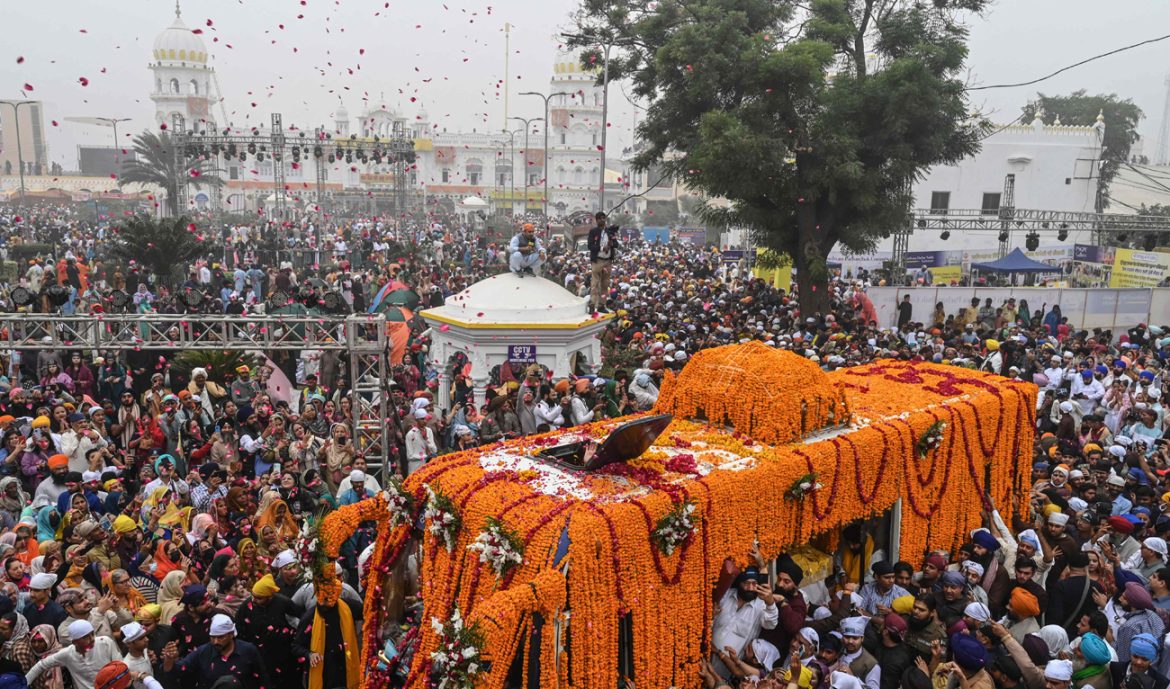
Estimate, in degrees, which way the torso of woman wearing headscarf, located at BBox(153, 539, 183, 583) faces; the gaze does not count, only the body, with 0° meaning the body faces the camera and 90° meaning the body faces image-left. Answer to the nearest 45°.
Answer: approximately 315°

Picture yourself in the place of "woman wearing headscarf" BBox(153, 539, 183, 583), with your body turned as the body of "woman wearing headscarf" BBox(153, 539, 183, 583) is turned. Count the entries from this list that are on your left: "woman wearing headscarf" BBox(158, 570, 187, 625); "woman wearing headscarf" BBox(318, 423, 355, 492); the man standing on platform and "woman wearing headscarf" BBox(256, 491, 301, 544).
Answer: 3

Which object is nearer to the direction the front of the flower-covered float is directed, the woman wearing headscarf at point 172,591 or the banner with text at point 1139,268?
the woman wearing headscarf

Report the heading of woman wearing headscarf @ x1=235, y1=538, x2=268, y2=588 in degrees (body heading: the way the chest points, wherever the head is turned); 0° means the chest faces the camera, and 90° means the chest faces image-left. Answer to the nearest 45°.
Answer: approximately 315°

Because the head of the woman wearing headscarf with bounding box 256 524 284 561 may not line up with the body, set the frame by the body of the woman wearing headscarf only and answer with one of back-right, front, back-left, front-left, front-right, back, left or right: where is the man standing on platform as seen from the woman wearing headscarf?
left

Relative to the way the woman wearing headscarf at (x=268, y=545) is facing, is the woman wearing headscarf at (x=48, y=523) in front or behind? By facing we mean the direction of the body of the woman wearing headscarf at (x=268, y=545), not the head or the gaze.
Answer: behind

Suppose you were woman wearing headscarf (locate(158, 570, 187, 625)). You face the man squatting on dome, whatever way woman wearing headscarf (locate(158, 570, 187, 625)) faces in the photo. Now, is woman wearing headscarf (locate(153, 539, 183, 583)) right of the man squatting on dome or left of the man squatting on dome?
left

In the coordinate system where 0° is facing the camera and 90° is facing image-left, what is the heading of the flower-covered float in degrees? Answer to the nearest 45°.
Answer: approximately 45°
